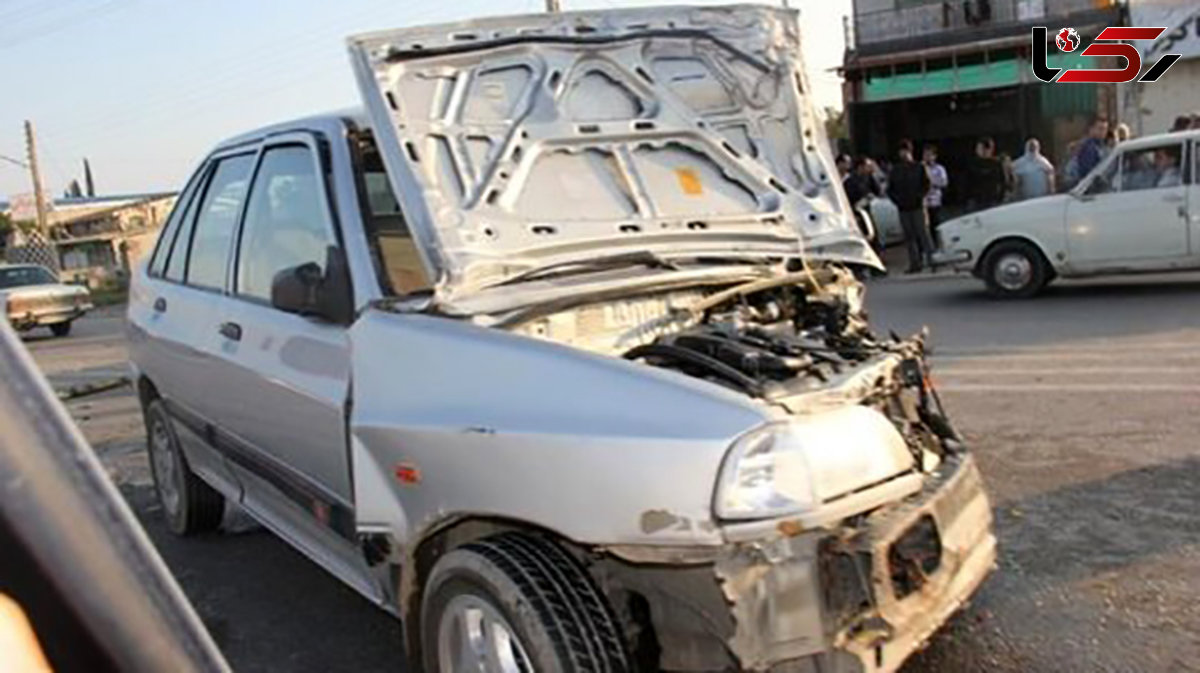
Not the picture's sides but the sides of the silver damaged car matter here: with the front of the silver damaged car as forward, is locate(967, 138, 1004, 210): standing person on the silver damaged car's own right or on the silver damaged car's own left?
on the silver damaged car's own left

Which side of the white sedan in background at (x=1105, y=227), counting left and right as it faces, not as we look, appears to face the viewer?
left

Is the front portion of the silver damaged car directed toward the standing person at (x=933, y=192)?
no

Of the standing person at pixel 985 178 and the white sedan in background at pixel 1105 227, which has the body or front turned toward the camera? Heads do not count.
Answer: the standing person

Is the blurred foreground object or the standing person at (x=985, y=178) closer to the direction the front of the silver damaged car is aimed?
the blurred foreground object

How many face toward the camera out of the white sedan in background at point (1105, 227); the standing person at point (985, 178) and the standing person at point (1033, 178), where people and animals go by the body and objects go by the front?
2

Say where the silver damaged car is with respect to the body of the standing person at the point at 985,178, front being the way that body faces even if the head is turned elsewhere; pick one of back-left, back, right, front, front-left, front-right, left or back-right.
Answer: front

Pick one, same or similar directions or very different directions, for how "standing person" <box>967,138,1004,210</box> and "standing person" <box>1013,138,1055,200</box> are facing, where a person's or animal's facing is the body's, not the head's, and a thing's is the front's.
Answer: same or similar directions

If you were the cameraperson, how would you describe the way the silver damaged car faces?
facing the viewer and to the right of the viewer

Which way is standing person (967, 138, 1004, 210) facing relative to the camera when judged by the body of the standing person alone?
toward the camera

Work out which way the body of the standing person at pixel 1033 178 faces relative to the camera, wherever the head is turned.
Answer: toward the camera
